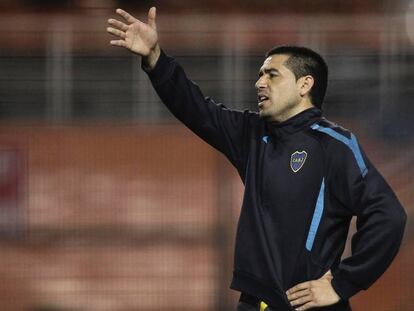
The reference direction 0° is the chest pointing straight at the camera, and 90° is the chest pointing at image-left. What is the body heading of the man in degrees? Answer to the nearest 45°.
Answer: approximately 45°

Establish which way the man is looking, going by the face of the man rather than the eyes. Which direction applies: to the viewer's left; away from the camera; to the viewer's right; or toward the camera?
to the viewer's left
